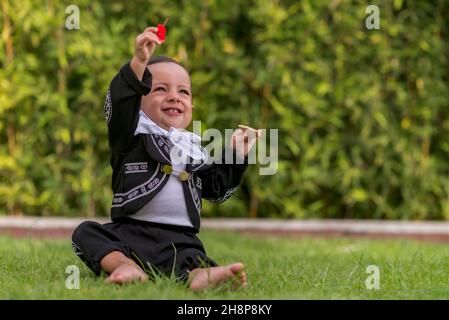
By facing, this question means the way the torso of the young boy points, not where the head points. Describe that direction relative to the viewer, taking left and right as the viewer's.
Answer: facing the viewer and to the right of the viewer
